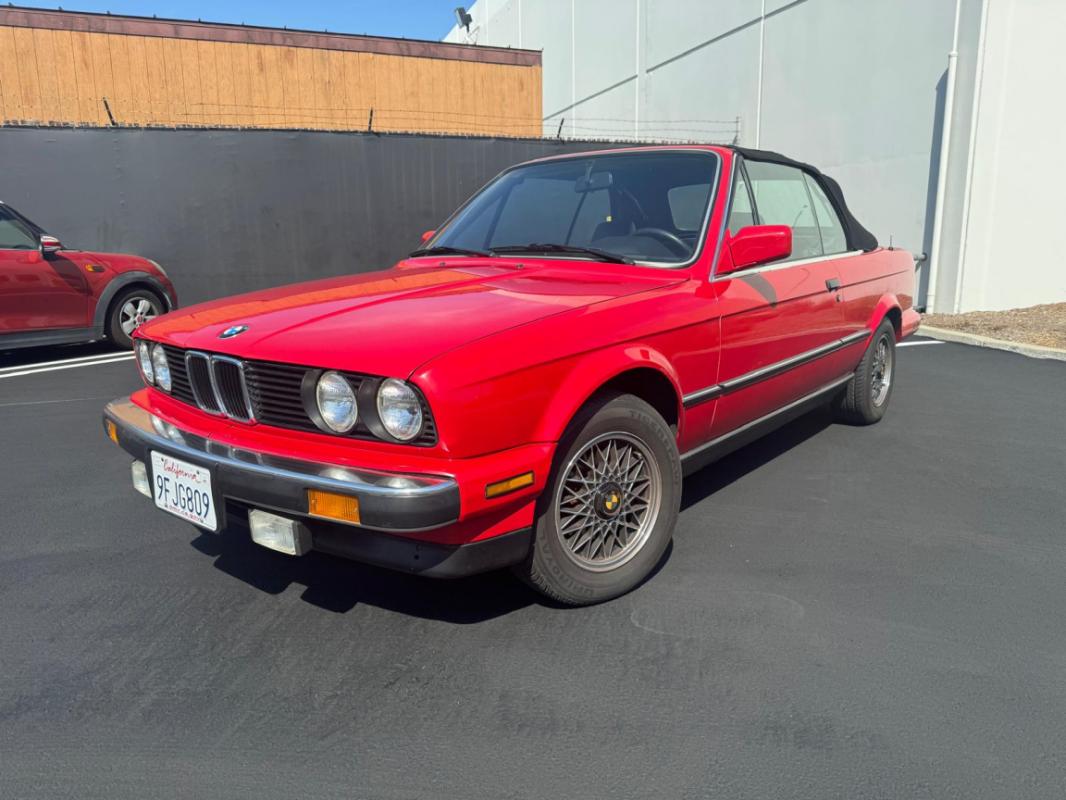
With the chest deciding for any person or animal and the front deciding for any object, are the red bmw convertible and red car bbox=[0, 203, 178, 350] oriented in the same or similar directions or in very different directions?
very different directions

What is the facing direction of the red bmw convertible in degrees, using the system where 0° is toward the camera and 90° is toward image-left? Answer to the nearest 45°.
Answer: approximately 45°

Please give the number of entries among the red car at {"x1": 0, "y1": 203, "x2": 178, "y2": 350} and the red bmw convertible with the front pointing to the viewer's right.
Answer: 1

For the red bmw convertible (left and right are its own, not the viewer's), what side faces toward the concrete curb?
back

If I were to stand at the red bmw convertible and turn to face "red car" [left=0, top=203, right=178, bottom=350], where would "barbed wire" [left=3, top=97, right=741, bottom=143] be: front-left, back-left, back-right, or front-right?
front-right

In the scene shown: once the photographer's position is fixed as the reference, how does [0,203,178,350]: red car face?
facing to the right of the viewer

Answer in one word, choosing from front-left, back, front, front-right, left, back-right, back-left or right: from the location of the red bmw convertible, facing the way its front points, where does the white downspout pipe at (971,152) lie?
back

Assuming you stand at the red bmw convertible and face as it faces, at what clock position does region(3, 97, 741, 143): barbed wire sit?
The barbed wire is roughly at 4 o'clock from the red bmw convertible.

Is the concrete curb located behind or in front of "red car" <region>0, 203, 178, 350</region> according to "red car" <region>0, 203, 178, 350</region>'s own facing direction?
in front

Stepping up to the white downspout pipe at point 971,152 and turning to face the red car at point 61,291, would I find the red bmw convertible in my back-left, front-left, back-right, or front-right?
front-left

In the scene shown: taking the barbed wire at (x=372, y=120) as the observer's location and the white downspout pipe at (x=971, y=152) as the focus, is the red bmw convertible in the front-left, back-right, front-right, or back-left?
front-right

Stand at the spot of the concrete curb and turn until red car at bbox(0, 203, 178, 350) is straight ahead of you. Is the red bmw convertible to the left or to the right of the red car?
left

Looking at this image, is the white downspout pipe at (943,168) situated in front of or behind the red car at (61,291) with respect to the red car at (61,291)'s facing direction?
in front

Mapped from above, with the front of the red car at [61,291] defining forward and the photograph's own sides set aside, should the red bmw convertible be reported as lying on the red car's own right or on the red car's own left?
on the red car's own right

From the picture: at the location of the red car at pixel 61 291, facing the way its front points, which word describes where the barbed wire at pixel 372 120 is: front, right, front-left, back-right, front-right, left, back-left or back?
front-left
